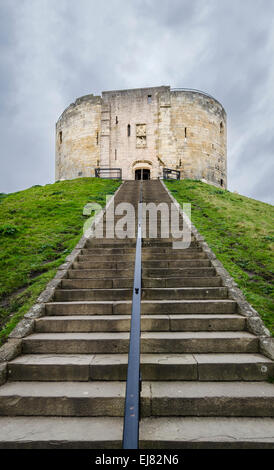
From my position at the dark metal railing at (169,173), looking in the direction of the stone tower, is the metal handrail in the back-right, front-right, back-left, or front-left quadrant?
back-left

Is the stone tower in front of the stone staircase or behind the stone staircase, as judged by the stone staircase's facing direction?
behind

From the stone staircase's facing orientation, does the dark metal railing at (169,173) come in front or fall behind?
behind

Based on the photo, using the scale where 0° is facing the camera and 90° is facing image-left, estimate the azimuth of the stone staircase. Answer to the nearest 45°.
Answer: approximately 0°
